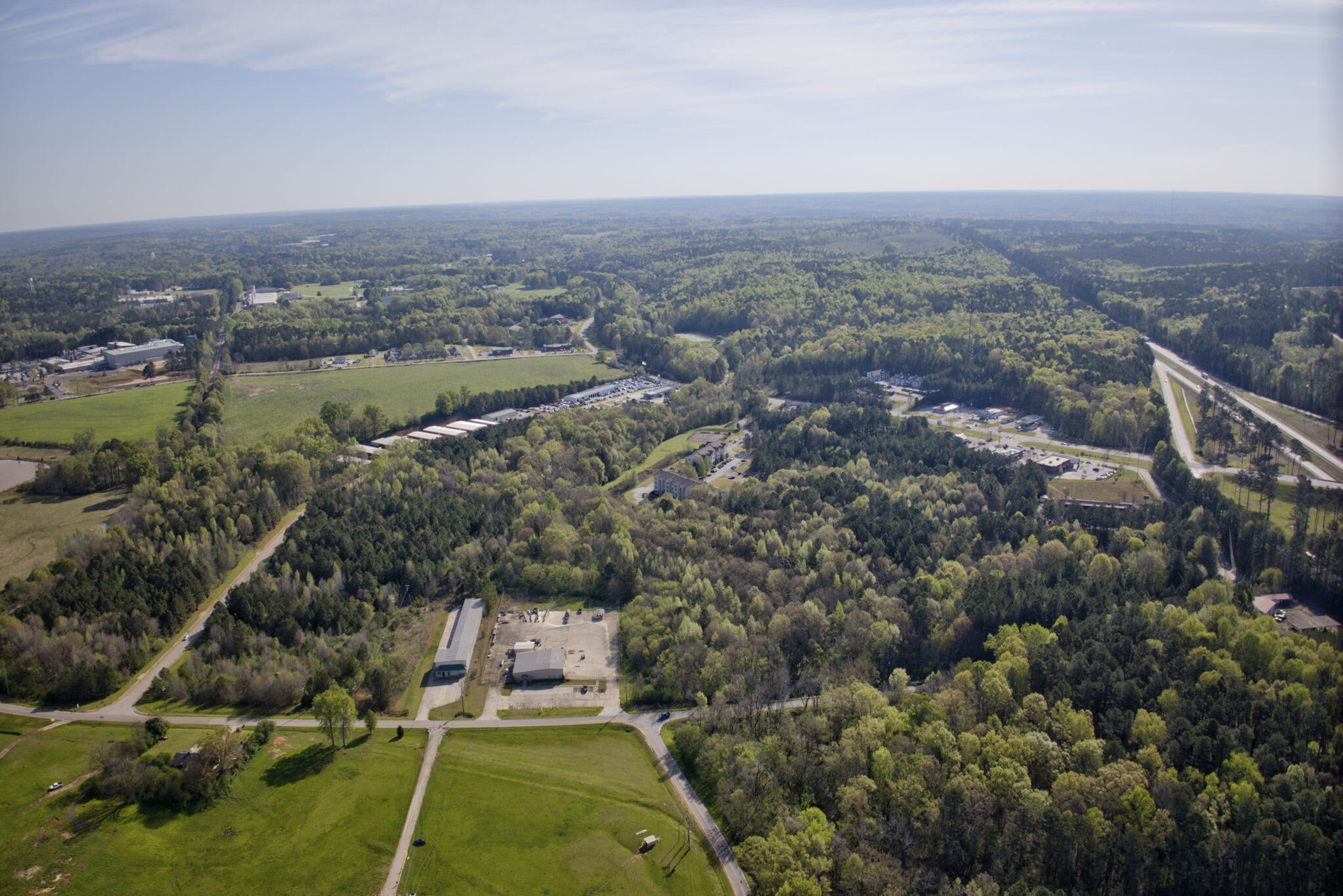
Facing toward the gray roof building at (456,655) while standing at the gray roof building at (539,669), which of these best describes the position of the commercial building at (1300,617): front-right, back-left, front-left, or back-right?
back-right

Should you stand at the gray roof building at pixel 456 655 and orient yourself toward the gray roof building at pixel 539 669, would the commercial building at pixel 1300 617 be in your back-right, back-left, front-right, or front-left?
front-left

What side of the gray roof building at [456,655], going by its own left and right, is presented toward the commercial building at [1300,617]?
left

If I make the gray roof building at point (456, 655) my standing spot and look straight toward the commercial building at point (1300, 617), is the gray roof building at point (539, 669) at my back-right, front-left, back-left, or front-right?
front-right

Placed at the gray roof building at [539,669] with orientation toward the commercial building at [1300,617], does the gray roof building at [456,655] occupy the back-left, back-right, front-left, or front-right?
back-left

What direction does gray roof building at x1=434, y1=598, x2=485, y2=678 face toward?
toward the camera

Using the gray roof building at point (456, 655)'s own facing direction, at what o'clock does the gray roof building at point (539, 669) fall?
the gray roof building at point (539, 669) is roughly at 10 o'clock from the gray roof building at point (456, 655).
